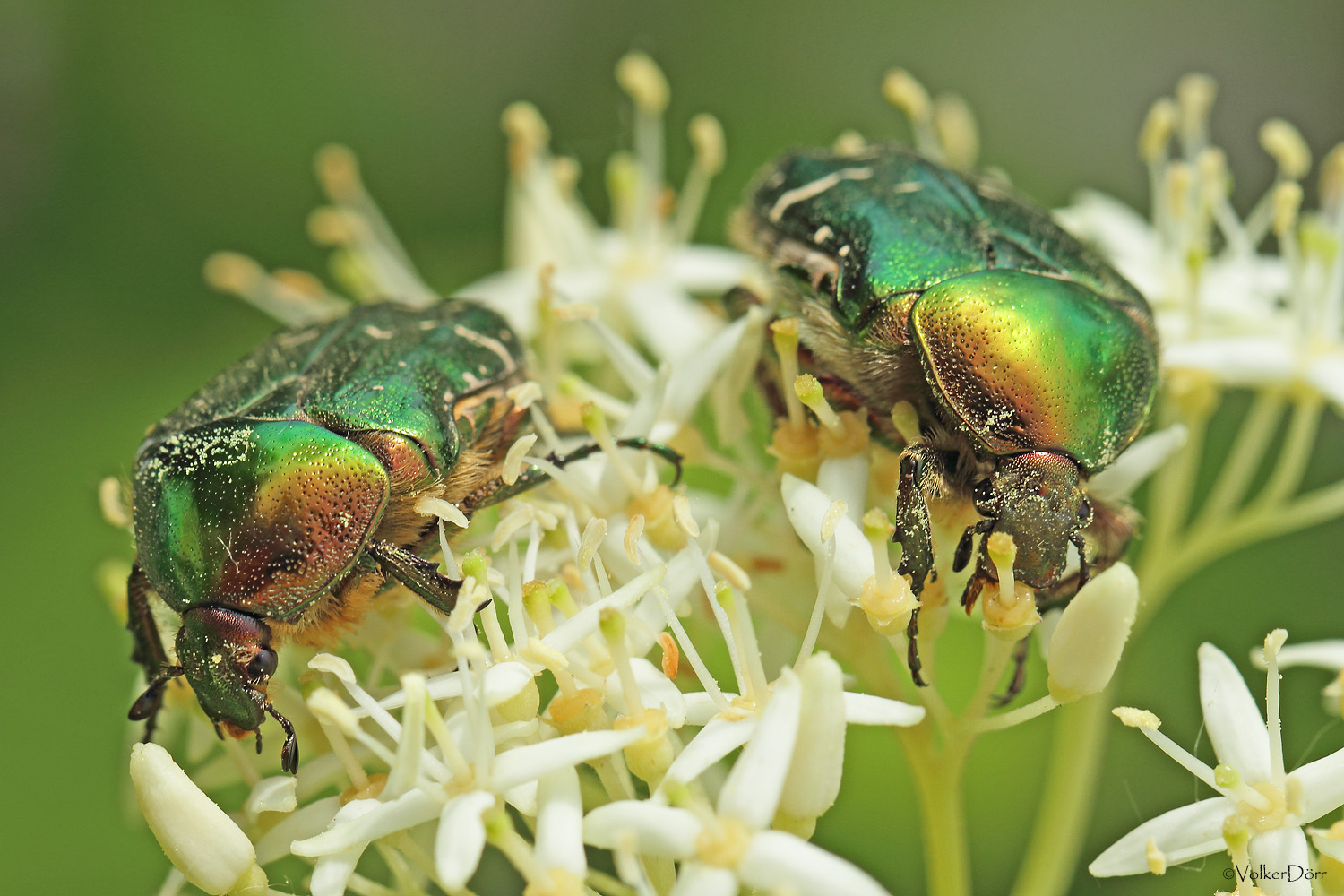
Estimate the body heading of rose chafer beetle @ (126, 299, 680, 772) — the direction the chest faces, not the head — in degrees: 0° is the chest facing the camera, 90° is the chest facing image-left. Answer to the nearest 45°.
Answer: approximately 45°

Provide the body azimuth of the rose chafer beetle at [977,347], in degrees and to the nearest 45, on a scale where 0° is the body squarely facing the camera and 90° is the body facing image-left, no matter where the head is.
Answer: approximately 315°

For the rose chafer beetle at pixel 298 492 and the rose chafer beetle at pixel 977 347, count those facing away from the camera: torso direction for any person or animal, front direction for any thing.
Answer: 0

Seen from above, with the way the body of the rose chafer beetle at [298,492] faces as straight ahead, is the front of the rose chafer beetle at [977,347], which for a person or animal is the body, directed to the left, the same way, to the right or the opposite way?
to the left

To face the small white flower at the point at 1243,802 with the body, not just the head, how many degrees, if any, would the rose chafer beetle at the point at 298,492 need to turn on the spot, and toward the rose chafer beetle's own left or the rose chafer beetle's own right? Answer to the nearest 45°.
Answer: approximately 90° to the rose chafer beetle's own left

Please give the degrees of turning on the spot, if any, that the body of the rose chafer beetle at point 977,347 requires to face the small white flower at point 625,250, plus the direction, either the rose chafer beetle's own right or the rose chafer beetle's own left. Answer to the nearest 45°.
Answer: approximately 180°
